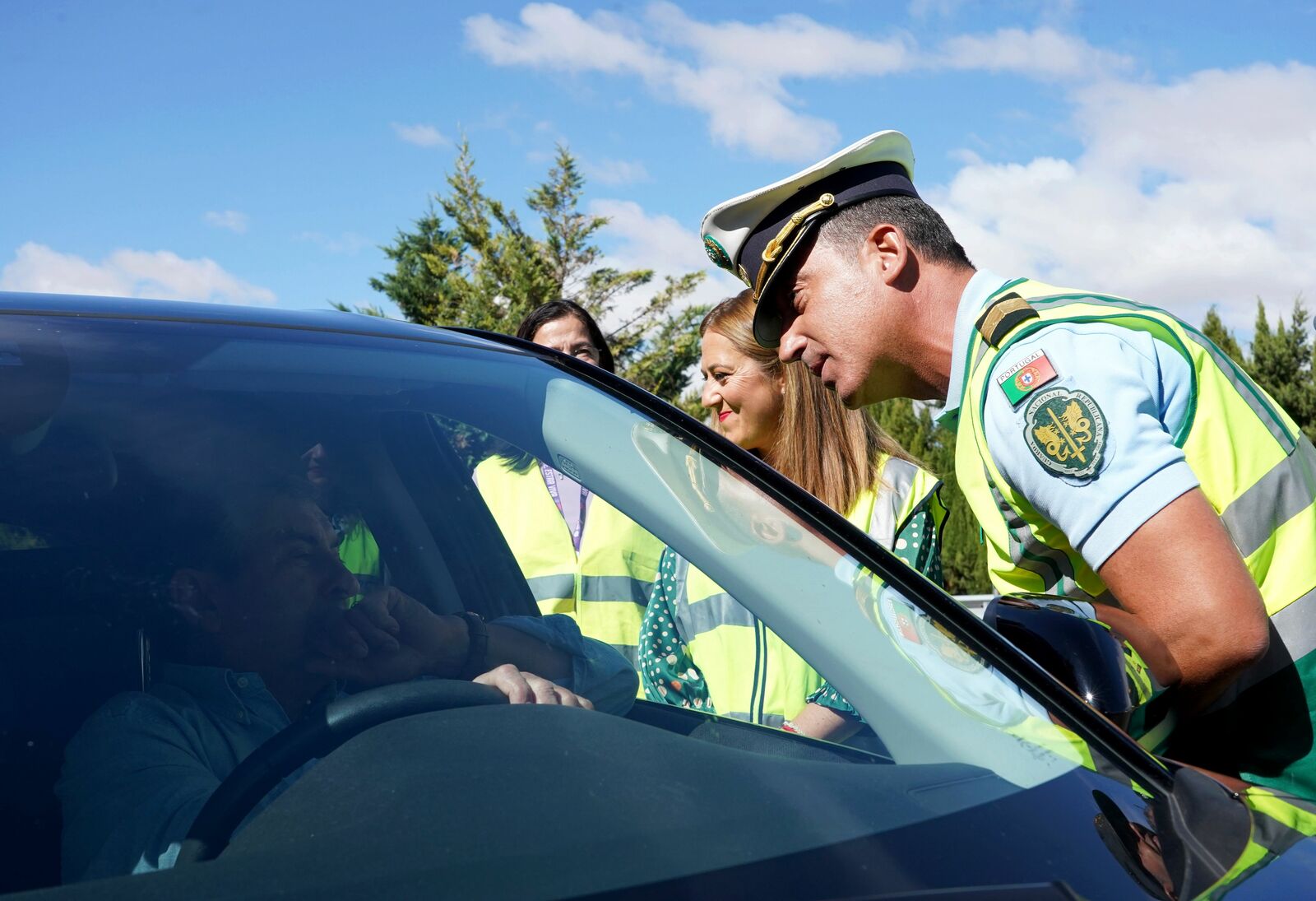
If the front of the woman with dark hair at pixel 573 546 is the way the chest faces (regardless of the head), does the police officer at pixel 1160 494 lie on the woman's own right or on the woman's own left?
on the woman's own left

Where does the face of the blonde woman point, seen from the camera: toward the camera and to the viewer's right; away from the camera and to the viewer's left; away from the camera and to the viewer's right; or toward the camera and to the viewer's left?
toward the camera and to the viewer's left

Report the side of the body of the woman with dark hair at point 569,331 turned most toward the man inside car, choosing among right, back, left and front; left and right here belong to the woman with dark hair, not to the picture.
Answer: front

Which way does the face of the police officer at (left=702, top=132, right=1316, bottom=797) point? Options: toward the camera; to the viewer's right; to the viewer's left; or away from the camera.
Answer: to the viewer's left

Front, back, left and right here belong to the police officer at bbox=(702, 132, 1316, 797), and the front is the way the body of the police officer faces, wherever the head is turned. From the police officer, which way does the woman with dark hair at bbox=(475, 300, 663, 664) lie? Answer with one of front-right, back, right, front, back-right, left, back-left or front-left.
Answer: front-right

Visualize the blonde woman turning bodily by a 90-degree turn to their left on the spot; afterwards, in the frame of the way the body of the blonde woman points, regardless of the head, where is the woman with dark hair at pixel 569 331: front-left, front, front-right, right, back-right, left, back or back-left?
back

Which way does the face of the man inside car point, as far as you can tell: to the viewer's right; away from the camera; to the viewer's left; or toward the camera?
to the viewer's right

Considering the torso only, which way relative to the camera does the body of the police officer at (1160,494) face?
to the viewer's left

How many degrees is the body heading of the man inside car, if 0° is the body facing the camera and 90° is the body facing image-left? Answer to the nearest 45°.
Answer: approximately 315°

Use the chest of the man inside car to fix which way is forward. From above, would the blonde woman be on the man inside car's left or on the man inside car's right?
on the man inside car's left

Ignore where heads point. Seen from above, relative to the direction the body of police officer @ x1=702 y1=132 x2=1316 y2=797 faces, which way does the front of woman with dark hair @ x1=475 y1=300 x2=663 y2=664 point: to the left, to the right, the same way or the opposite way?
to the left

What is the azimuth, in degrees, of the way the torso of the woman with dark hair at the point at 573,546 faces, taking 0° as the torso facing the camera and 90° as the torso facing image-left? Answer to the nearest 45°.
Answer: approximately 0°
